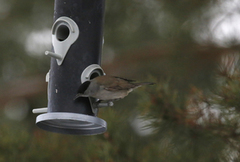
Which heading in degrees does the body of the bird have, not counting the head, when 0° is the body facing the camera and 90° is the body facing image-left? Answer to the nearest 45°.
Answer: approximately 90°
